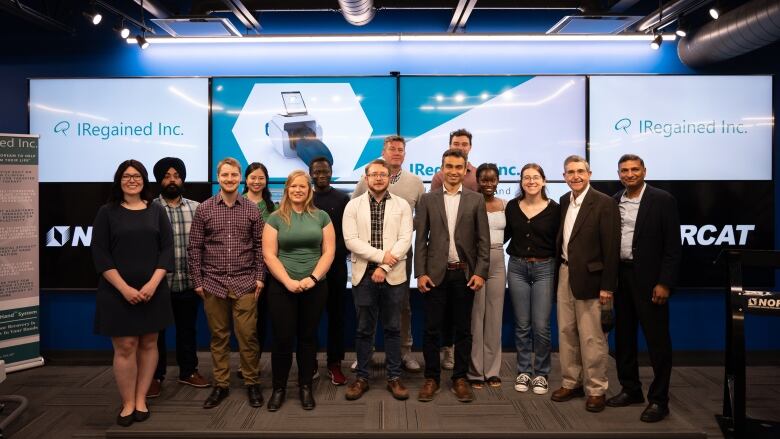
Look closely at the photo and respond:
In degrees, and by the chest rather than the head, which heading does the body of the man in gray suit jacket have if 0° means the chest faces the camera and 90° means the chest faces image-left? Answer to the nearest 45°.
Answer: approximately 0°

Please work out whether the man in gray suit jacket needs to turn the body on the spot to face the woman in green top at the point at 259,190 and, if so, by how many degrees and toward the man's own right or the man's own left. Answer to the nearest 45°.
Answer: approximately 90° to the man's own right

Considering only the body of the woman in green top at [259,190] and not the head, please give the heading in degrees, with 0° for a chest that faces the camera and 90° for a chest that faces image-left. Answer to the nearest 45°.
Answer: approximately 0°

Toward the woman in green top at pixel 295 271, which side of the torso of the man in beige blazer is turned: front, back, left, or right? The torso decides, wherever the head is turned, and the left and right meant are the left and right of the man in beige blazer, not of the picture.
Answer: right
